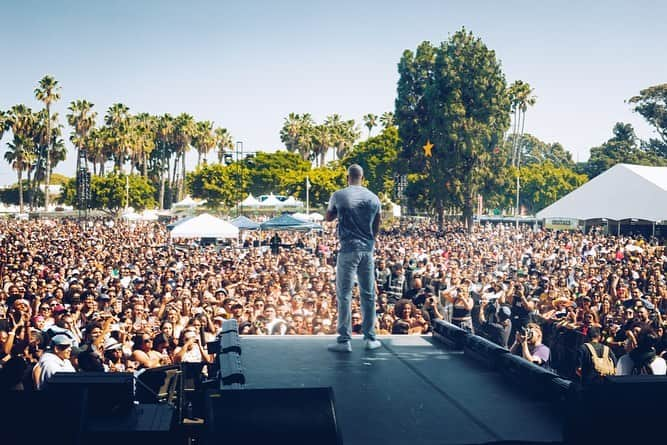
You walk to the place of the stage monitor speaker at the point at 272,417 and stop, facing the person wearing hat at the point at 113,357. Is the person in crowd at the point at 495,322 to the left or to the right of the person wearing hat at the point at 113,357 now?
right

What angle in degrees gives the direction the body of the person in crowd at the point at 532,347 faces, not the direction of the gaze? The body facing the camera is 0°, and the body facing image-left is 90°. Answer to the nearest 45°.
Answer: approximately 45°

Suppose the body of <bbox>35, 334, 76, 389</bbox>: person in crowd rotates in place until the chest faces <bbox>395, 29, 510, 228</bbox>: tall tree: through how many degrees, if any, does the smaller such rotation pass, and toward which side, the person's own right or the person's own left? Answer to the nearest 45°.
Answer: approximately 90° to the person's own left

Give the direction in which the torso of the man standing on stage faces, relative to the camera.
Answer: away from the camera

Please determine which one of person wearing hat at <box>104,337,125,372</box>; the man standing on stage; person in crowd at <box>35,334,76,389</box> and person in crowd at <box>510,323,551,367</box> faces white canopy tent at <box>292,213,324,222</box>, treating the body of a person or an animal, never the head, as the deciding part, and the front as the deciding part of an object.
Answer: the man standing on stage

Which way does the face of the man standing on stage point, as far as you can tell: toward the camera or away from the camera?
away from the camera

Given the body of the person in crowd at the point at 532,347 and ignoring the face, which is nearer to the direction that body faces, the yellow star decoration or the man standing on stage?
the man standing on stage

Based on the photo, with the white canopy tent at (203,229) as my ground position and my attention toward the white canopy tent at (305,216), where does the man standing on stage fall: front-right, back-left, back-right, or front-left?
back-right

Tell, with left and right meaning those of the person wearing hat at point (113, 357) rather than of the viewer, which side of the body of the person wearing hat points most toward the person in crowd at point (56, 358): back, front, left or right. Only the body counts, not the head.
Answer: right

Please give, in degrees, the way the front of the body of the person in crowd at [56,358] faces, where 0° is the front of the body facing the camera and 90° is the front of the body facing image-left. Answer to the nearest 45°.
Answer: approximately 315°

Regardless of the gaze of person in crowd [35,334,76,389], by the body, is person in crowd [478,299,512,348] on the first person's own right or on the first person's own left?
on the first person's own left

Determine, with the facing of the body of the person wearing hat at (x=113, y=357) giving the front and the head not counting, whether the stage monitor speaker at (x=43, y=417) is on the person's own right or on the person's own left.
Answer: on the person's own right
